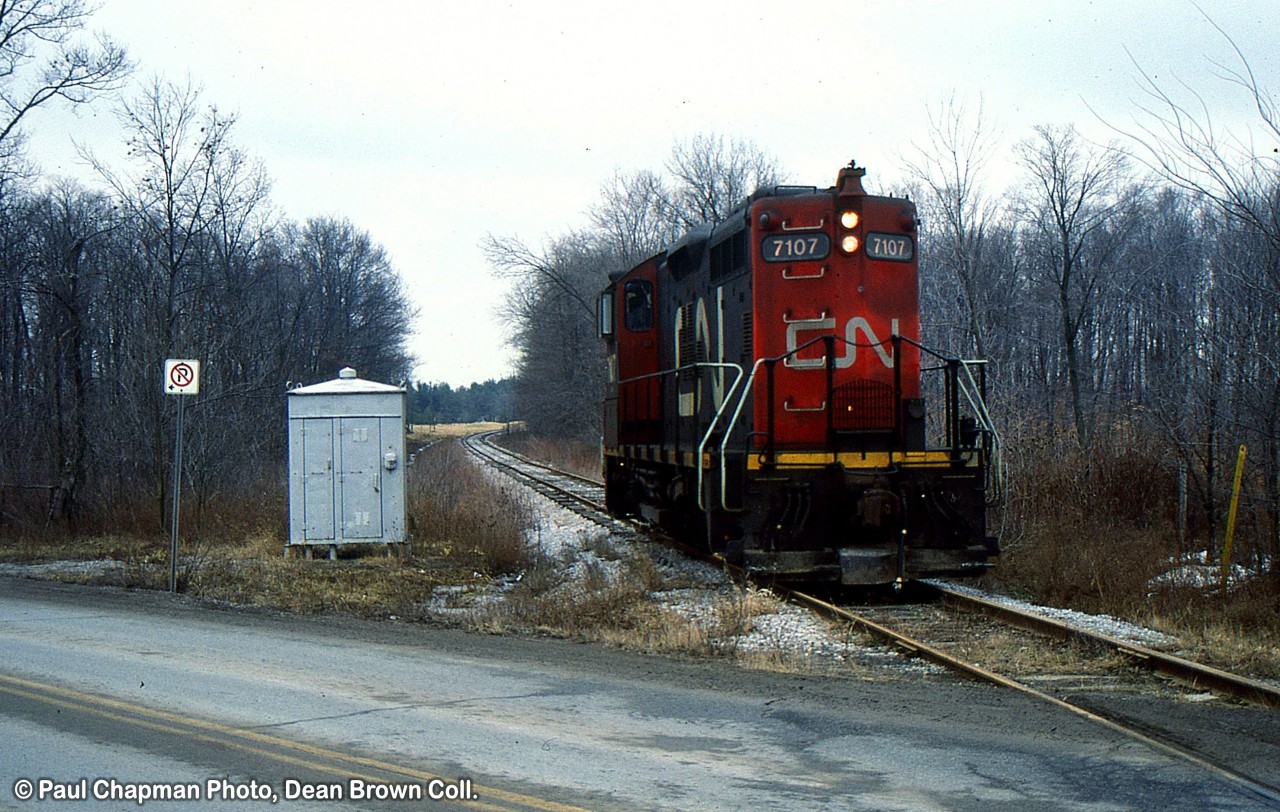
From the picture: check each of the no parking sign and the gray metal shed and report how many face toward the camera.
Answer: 2

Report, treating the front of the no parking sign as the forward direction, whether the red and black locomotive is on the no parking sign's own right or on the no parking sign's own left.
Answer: on the no parking sign's own left

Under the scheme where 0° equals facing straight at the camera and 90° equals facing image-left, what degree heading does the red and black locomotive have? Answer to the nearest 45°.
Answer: approximately 315°

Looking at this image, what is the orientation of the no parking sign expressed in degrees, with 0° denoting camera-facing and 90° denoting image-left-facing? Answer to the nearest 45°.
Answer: approximately 0°

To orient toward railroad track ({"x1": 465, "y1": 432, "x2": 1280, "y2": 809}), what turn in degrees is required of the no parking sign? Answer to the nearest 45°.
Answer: approximately 45° to its left

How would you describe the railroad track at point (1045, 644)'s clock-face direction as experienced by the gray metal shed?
The railroad track is roughly at 11 o'clock from the gray metal shed.
